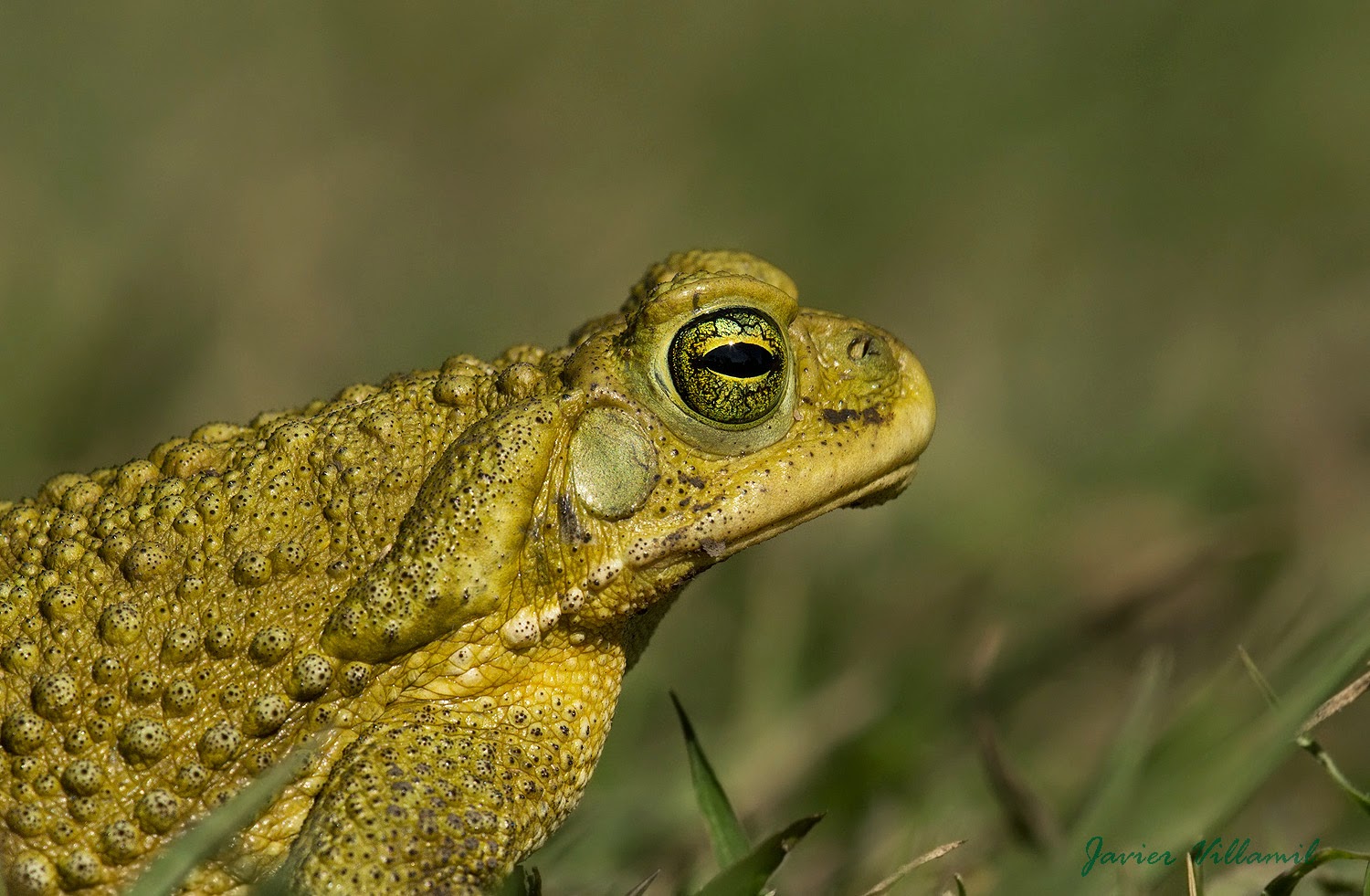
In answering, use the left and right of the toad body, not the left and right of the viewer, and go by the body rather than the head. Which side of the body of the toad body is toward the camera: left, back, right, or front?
right
